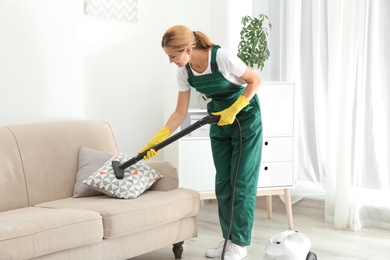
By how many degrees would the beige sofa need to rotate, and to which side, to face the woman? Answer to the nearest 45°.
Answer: approximately 45° to its left

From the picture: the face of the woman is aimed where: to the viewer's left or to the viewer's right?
to the viewer's left

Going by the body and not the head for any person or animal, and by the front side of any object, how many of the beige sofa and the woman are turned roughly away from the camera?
0

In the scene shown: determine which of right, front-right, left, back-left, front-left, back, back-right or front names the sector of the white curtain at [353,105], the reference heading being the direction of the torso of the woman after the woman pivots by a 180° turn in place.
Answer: front

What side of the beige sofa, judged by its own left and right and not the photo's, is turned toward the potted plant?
left

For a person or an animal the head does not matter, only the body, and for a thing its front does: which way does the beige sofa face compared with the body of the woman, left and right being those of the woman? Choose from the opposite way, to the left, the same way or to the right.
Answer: to the left

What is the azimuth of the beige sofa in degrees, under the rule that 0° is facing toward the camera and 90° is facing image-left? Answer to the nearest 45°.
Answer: approximately 315°

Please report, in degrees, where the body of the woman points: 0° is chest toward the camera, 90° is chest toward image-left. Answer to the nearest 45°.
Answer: approximately 45°

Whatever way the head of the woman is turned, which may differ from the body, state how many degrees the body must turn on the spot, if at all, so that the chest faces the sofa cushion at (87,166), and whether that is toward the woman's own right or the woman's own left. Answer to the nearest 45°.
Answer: approximately 45° to the woman's own right
